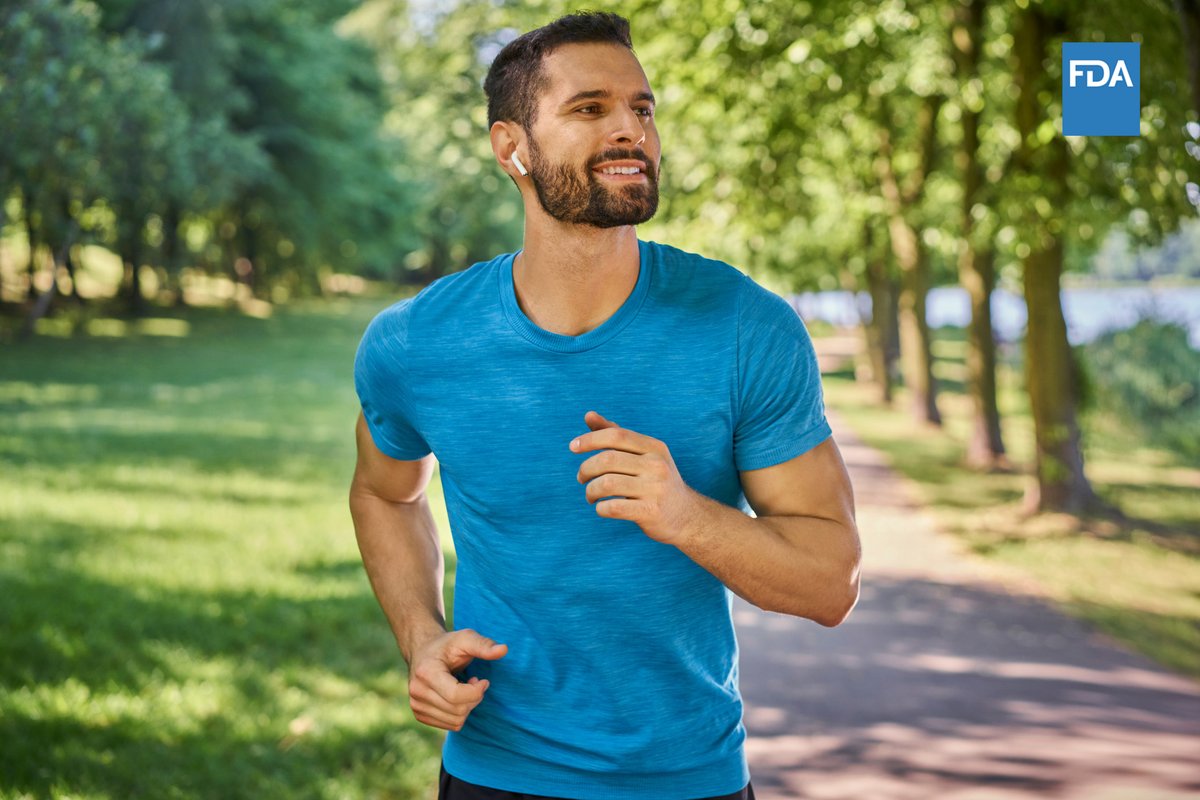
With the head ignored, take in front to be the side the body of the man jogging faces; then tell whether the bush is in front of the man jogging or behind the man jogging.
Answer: behind

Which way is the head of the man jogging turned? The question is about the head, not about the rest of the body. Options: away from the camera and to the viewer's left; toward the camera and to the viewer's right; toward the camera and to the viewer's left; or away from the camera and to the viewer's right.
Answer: toward the camera and to the viewer's right

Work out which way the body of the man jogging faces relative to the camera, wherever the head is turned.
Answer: toward the camera
